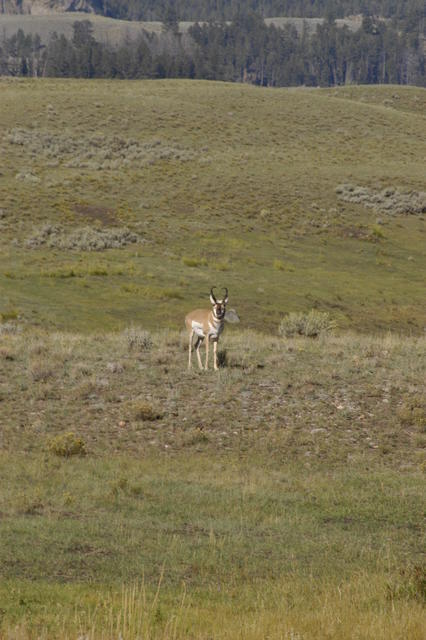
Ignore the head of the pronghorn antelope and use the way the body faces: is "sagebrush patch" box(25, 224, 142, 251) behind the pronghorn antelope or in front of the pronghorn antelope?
behind

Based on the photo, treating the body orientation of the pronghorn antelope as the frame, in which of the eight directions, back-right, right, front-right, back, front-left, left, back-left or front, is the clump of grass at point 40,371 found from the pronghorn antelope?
back-right

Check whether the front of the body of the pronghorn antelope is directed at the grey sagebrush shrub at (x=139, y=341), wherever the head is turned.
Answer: no

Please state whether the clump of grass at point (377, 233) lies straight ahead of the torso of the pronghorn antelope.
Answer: no
